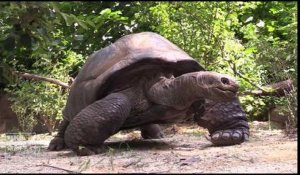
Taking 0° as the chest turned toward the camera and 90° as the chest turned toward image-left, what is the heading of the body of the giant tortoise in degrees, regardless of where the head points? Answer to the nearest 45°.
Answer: approximately 315°
